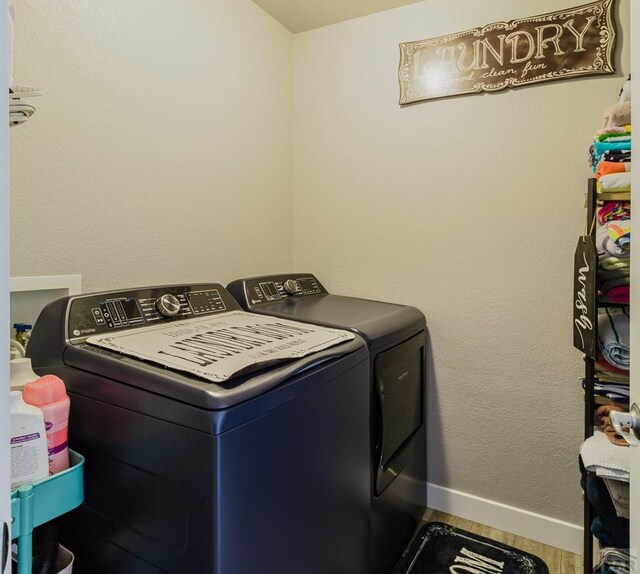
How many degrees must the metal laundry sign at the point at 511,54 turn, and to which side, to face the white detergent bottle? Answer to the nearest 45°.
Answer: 0° — it already faces it

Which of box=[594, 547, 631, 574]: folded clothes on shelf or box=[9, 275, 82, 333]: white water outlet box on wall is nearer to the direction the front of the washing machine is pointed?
the folded clothes on shelf

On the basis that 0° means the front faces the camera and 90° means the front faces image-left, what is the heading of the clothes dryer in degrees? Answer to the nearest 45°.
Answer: approximately 315°

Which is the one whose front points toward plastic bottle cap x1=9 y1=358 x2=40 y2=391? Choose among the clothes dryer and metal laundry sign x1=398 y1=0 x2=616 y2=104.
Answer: the metal laundry sign

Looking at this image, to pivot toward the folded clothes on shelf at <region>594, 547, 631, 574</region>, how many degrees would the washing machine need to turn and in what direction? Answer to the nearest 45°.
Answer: approximately 45° to its left

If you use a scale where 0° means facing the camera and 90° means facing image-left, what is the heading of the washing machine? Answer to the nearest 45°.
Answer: approximately 315°

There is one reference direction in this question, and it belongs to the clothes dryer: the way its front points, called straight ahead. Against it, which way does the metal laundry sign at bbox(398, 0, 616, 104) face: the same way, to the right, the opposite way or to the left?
to the right
